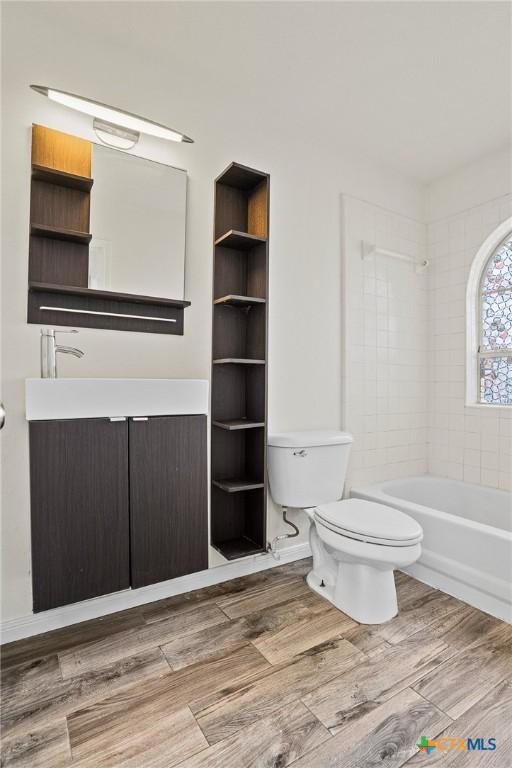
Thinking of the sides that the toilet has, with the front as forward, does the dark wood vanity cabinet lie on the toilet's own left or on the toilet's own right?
on the toilet's own right

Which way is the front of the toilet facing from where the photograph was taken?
facing the viewer and to the right of the viewer

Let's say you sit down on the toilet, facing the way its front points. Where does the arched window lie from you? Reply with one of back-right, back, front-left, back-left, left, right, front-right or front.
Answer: left

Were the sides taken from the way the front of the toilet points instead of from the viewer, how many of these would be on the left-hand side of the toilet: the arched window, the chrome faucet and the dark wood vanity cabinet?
1

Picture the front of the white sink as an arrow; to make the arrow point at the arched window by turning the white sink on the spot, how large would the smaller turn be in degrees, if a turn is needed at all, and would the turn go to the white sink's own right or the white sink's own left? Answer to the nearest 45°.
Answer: approximately 90° to the white sink's own left

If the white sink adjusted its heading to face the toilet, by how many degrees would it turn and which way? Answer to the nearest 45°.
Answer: approximately 90° to its left

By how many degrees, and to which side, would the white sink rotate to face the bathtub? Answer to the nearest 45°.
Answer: approximately 90° to its left

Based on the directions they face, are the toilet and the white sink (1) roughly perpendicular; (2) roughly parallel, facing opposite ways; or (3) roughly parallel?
roughly parallel

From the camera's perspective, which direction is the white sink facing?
toward the camera

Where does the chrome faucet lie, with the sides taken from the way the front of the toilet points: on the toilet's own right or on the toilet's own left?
on the toilet's own right

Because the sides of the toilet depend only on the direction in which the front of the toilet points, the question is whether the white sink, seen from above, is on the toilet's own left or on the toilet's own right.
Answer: on the toilet's own right
